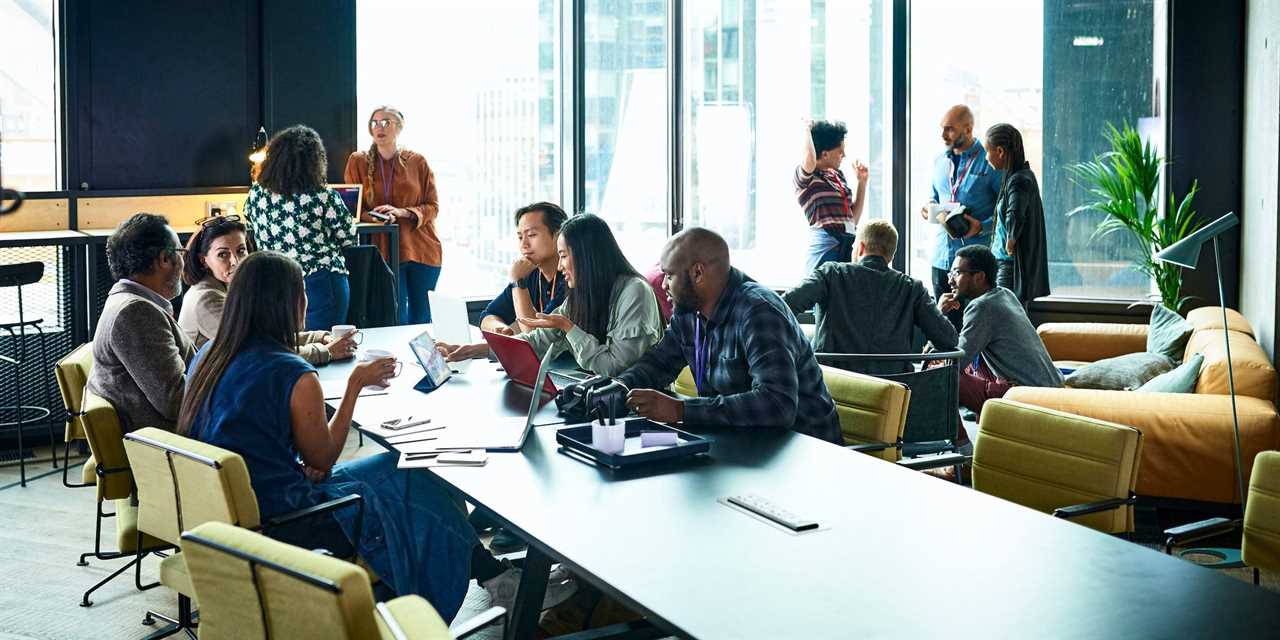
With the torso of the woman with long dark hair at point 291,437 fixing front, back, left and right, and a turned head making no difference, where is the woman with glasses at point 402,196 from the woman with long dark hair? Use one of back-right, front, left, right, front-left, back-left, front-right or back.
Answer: front-left

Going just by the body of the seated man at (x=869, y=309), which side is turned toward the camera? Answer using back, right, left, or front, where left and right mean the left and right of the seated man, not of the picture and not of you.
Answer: back

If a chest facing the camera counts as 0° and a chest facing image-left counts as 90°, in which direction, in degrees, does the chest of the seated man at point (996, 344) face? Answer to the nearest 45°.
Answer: approximately 90°

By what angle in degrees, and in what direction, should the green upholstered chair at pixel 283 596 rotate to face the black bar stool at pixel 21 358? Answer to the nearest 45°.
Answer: approximately 45° to its left

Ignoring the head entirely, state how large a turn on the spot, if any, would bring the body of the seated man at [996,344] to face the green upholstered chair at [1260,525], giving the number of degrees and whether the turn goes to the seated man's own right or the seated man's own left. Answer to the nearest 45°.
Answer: approximately 90° to the seated man's own left

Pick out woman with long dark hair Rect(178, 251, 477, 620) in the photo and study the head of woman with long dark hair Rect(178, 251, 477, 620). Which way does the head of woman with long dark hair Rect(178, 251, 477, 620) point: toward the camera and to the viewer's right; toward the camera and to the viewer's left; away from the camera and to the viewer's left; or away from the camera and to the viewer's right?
away from the camera and to the viewer's right

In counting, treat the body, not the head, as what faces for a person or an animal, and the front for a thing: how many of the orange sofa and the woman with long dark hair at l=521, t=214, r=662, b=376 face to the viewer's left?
2

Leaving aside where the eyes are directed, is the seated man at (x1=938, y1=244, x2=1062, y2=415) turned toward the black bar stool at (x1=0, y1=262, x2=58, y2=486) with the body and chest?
yes

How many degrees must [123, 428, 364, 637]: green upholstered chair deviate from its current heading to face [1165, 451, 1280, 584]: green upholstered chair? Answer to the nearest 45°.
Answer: approximately 45° to its right

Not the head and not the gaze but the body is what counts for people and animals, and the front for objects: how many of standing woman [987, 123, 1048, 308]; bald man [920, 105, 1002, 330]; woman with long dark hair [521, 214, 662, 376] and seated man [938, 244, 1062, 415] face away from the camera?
0

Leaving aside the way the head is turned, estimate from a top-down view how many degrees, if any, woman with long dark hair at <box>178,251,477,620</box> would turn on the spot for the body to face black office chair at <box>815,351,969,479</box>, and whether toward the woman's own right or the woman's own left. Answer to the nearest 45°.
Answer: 0° — they already face it

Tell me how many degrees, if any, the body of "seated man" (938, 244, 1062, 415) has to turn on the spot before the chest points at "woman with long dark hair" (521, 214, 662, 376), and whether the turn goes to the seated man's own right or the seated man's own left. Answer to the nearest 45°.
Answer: approximately 45° to the seated man's own left

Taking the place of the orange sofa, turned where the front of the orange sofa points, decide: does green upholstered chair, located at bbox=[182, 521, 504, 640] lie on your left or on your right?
on your left

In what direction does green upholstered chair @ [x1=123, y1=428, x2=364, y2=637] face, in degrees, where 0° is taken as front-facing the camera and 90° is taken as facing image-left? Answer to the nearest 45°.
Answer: approximately 225°

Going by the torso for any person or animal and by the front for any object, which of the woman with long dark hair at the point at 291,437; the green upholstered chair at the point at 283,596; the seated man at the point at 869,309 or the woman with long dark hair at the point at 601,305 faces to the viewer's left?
the woman with long dark hair at the point at 601,305

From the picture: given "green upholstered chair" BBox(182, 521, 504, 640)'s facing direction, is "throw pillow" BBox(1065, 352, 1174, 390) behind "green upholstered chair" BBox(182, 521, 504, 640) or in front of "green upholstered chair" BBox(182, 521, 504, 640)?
in front
